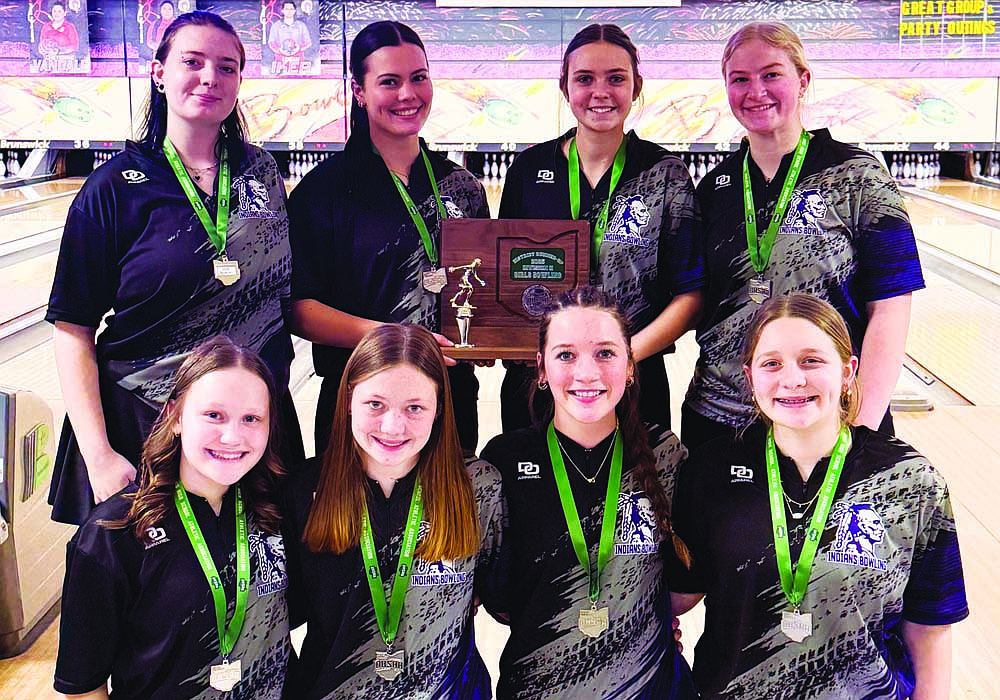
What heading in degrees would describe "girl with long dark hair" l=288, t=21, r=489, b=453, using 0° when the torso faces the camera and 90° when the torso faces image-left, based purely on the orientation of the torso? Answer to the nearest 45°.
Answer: approximately 315°

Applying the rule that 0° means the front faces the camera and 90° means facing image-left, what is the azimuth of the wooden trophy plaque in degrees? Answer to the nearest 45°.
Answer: approximately 0°
